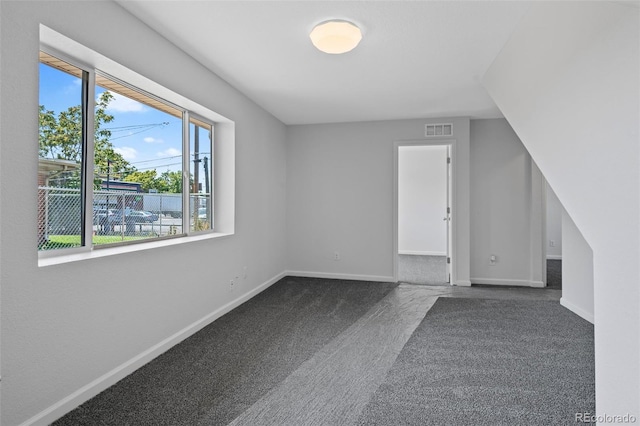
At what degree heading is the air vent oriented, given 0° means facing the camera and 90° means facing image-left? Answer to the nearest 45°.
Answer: approximately 0°

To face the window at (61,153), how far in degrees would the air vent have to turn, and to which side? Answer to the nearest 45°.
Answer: approximately 45° to its right

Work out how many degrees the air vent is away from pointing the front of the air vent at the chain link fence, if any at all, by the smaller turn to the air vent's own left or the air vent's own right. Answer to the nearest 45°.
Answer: approximately 45° to the air vent's own right

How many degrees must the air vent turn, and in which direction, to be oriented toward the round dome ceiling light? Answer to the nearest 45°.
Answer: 0° — it already faces it

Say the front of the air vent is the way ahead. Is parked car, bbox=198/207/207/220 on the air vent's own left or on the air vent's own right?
on the air vent's own right
